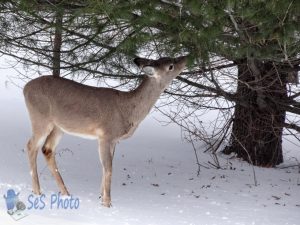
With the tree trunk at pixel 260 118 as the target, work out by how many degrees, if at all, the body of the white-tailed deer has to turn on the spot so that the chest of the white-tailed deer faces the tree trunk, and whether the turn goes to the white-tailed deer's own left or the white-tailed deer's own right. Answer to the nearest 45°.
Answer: approximately 45° to the white-tailed deer's own left

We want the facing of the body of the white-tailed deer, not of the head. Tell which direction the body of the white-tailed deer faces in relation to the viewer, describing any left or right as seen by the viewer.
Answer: facing to the right of the viewer
